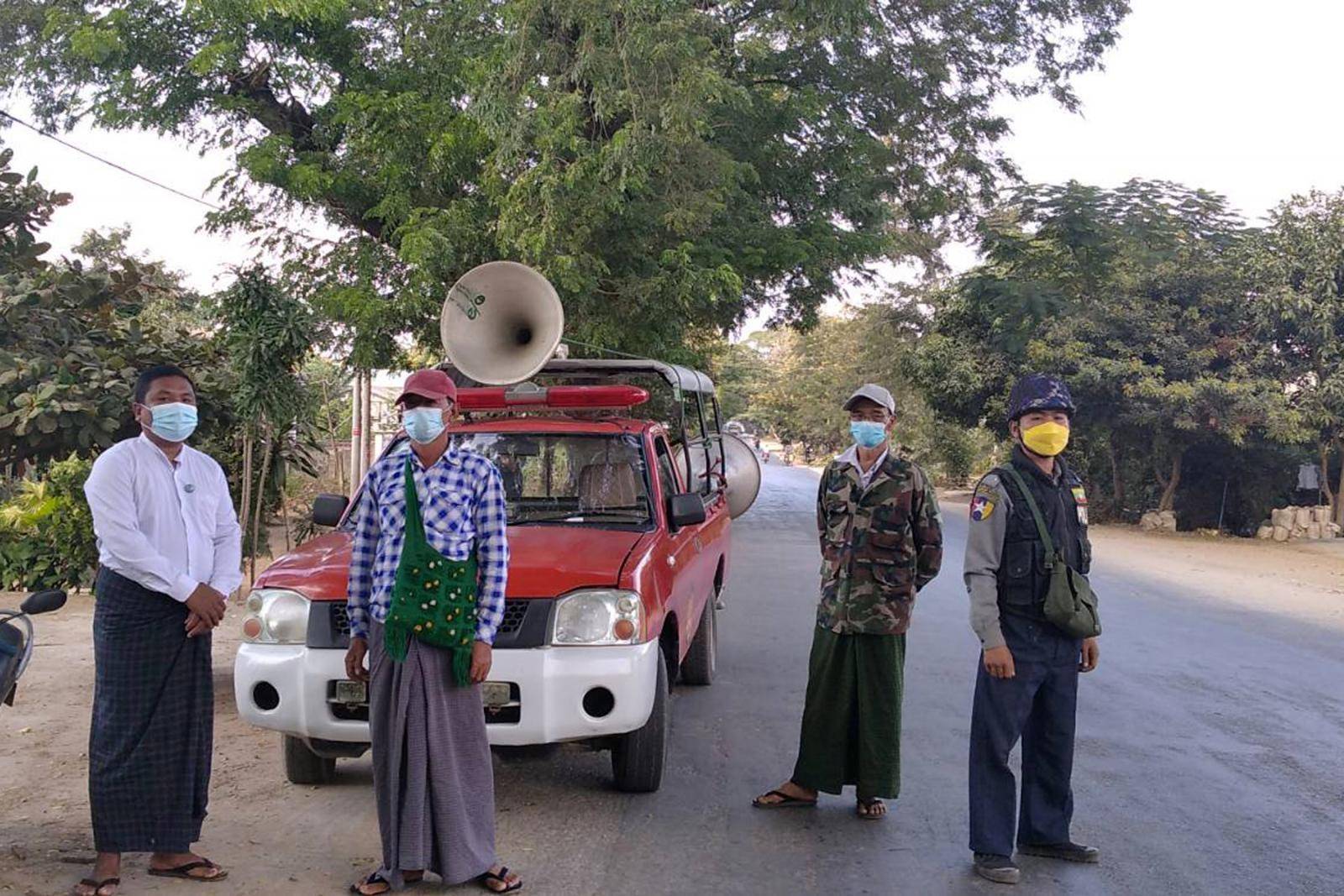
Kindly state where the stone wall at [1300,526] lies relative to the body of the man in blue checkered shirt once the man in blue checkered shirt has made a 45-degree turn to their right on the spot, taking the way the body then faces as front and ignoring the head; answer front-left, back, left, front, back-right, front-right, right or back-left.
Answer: back

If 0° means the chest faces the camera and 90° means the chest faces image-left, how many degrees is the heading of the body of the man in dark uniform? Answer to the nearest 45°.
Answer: approximately 315°

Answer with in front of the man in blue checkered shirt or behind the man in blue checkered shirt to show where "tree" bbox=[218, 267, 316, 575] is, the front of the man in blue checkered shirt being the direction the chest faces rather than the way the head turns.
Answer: behind

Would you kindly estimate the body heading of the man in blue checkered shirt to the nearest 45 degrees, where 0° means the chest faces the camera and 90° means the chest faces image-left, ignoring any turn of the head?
approximately 0°

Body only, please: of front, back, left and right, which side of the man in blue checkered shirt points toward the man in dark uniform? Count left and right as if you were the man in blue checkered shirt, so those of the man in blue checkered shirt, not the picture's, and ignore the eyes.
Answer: left

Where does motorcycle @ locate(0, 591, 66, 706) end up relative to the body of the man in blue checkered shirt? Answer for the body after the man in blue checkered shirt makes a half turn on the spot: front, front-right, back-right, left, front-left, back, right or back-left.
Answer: left
